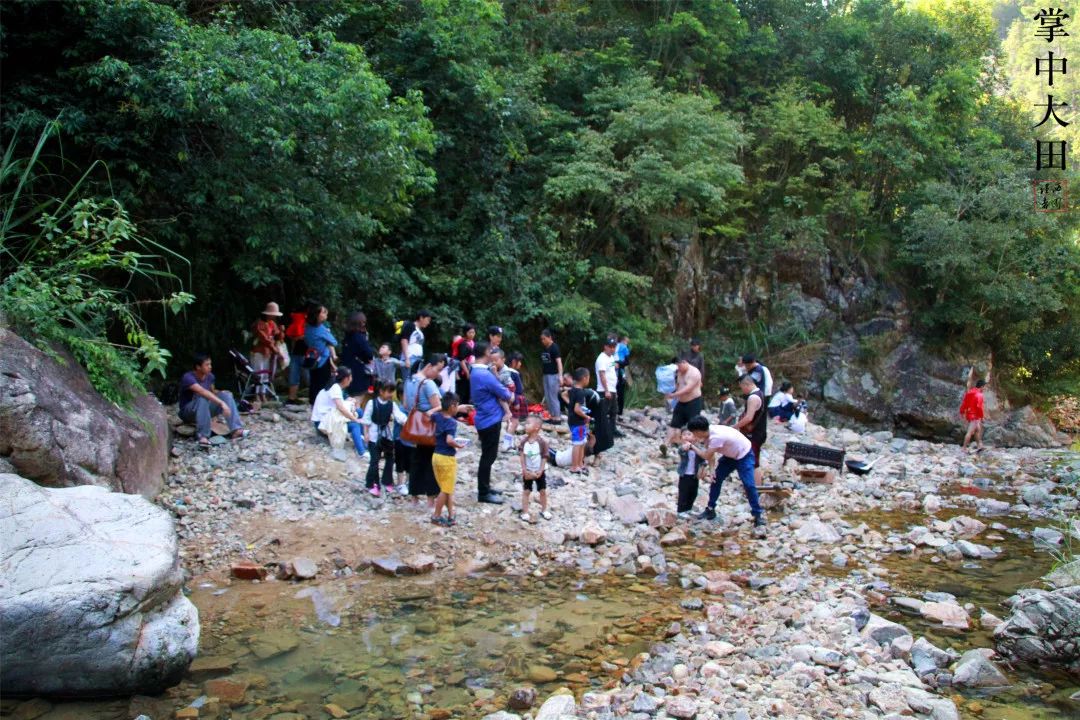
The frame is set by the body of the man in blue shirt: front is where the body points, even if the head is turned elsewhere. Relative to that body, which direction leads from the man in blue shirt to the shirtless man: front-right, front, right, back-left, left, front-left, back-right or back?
front-left

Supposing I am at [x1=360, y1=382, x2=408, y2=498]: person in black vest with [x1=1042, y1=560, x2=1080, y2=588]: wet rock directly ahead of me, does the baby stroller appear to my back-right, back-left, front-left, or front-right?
back-left

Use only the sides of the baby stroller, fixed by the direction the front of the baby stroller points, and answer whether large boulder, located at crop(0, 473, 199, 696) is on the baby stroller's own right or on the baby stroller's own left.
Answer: on the baby stroller's own right

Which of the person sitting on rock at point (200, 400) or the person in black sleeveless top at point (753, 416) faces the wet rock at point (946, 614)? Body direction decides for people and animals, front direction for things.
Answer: the person sitting on rock

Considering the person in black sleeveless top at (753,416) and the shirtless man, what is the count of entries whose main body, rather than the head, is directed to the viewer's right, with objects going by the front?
0

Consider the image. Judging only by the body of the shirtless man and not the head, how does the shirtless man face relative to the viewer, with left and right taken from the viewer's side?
facing the viewer and to the left of the viewer

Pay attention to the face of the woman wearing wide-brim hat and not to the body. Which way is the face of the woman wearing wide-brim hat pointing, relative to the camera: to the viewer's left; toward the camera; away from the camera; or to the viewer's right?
toward the camera

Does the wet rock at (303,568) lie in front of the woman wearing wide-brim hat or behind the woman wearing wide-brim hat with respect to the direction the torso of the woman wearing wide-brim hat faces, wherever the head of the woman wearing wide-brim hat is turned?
in front

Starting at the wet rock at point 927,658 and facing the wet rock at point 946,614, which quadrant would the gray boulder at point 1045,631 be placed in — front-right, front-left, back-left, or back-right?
front-right
